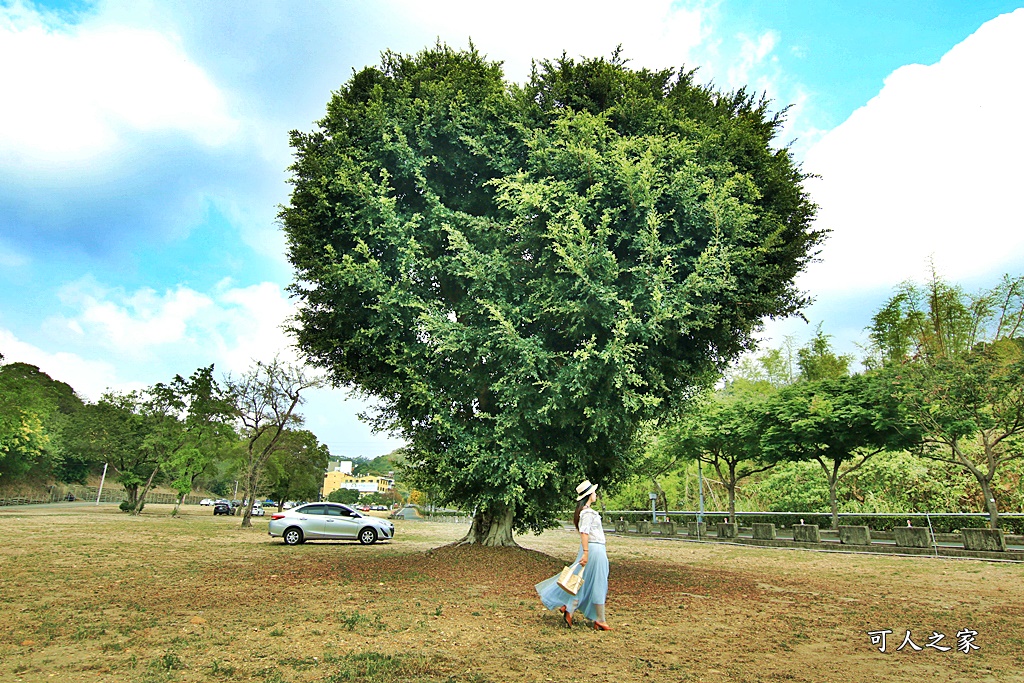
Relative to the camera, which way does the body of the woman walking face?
to the viewer's right

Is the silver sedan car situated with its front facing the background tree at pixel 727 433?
yes

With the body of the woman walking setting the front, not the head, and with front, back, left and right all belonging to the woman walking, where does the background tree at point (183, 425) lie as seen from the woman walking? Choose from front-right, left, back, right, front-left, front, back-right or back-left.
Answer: back-left

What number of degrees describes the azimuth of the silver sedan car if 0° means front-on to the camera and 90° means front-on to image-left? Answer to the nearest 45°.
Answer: approximately 270°

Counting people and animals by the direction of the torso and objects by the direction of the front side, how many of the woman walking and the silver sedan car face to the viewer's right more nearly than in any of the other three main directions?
2

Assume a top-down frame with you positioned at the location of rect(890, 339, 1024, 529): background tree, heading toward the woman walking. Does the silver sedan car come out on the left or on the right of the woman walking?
right

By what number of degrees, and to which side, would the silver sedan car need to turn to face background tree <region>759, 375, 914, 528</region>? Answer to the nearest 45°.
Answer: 0° — it already faces it

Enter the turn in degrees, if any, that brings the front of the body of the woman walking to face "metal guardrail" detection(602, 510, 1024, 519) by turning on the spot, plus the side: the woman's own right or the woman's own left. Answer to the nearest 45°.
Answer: approximately 45° to the woman's own left

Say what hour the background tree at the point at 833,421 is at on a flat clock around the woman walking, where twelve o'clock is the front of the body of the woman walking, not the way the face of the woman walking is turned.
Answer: The background tree is roughly at 10 o'clock from the woman walking.
